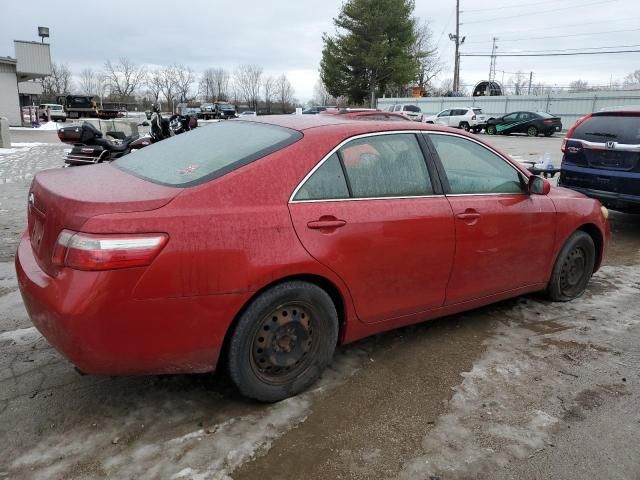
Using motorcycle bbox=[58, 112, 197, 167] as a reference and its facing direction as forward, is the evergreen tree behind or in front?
in front

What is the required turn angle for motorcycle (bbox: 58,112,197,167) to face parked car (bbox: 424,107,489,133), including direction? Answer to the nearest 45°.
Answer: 0° — it already faces it

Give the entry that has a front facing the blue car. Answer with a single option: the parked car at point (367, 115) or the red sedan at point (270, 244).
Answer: the red sedan

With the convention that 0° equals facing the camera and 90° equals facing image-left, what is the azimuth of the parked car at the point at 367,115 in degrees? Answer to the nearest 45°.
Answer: approximately 90°

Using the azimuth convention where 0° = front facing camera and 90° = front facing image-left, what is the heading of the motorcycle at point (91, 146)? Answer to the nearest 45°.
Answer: approximately 225°
